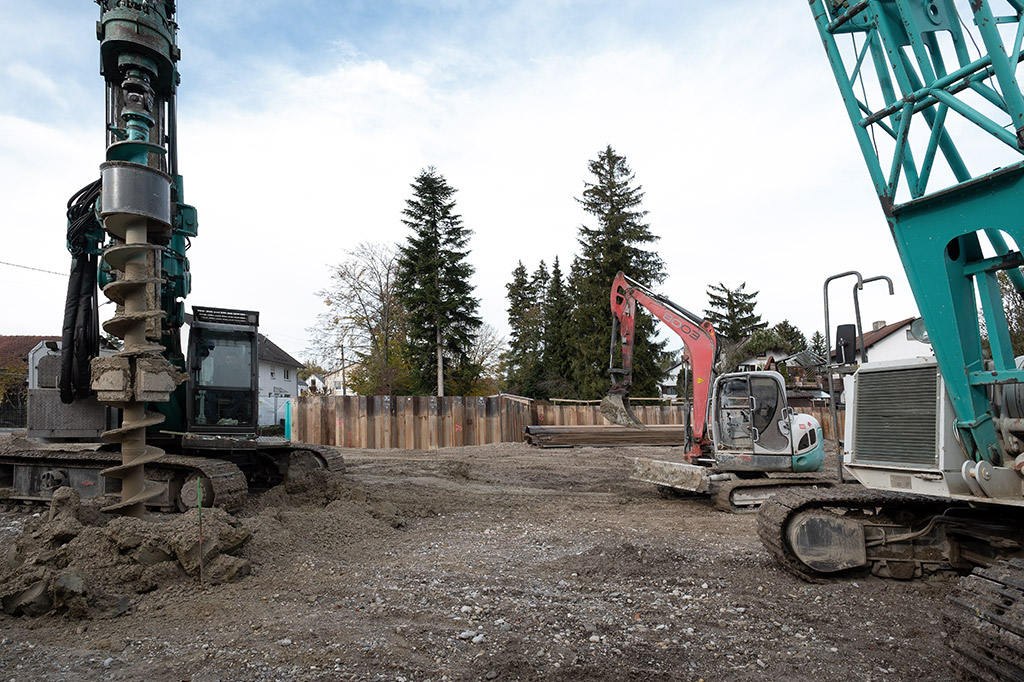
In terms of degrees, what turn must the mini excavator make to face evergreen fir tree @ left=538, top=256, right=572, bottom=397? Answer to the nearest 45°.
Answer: approximately 90° to its right

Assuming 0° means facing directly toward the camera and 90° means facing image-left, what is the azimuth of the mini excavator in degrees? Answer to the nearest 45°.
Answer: approximately 90°

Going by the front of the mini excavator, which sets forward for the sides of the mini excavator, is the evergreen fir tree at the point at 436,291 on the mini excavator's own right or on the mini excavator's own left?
on the mini excavator's own right

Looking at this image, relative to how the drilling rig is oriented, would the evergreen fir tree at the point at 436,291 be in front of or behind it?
behind

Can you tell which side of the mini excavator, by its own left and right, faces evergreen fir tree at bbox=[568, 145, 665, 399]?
right

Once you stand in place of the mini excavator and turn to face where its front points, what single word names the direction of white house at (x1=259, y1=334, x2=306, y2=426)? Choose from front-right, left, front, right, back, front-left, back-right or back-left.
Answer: front-right
